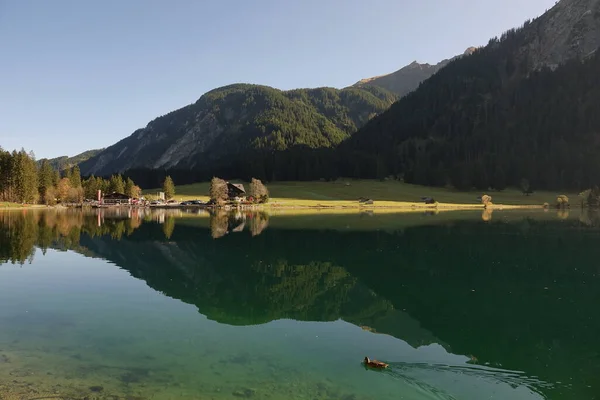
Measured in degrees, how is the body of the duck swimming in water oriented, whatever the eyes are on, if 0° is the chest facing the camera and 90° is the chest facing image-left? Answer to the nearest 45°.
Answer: approximately 90°
